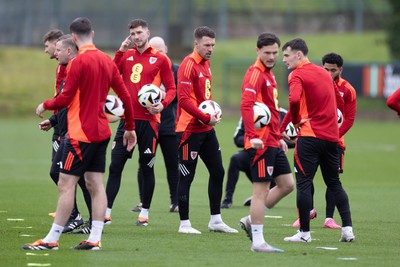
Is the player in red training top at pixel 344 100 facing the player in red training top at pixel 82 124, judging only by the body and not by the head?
yes

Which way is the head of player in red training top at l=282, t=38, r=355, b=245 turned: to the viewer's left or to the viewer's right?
to the viewer's left

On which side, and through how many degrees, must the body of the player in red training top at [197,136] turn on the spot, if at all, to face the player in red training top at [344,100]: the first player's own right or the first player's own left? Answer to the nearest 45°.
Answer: approximately 45° to the first player's own left

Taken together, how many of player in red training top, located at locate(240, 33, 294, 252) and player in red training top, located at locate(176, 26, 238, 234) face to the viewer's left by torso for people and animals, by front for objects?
0

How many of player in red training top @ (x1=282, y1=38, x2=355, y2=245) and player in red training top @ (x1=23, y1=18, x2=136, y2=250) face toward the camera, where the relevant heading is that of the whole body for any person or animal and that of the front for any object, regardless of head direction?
0

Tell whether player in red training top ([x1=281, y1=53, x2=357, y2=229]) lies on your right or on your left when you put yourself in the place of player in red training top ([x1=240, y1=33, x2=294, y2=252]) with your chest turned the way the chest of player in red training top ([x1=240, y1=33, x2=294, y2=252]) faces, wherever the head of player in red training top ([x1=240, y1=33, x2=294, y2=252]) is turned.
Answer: on your left
